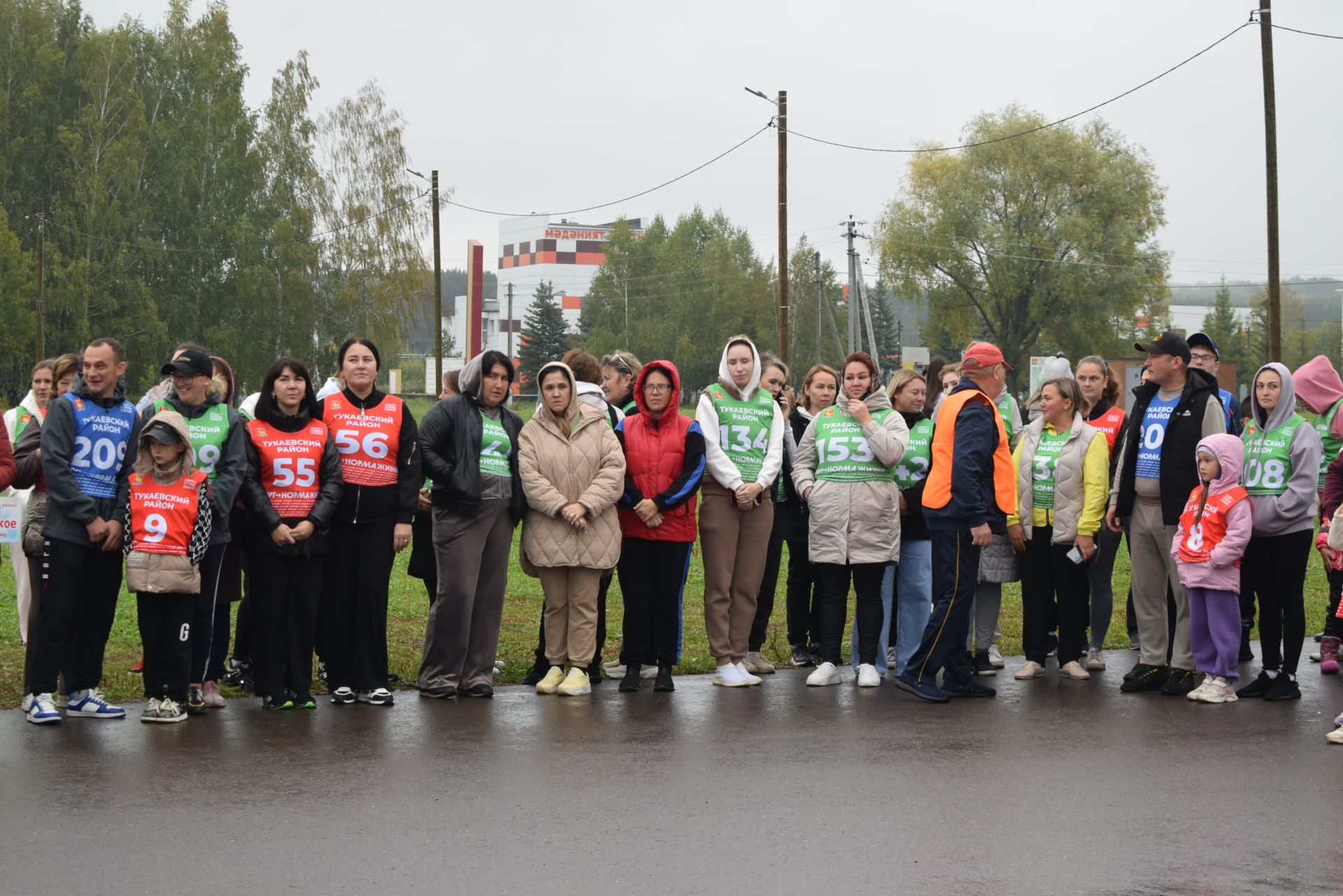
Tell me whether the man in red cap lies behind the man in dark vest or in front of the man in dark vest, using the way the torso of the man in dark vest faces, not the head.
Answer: in front

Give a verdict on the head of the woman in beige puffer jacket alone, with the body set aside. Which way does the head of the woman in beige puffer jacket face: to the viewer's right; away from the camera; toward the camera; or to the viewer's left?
toward the camera

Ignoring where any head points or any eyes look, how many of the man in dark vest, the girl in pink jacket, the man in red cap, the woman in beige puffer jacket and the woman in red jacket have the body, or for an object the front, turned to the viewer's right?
1

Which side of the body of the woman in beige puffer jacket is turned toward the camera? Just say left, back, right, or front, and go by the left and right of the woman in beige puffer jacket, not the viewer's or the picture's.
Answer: front

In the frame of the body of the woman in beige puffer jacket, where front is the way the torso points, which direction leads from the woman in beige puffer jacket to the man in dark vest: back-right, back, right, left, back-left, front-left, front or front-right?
left

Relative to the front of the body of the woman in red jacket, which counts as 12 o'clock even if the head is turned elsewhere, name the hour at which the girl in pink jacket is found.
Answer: The girl in pink jacket is roughly at 9 o'clock from the woman in red jacket.

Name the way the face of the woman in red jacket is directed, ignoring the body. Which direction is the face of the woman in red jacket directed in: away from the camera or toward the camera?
toward the camera

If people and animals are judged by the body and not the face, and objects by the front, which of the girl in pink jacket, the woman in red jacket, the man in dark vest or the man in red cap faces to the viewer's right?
the man in red cap

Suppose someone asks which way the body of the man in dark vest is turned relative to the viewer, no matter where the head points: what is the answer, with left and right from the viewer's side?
facing the viewer and to the left of the viewer

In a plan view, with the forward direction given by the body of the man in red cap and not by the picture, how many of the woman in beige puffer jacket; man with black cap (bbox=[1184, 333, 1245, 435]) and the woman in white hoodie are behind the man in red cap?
2

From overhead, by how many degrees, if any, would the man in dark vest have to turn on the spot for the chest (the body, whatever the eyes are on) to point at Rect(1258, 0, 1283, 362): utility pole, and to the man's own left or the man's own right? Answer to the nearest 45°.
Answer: approximately 135° to the man's own right

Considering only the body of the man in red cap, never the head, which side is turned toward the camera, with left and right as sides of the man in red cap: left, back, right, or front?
right
